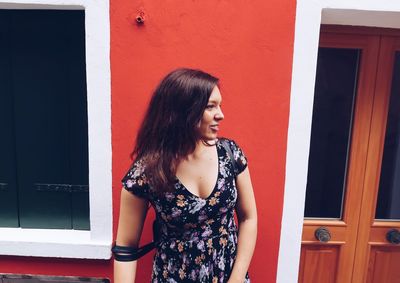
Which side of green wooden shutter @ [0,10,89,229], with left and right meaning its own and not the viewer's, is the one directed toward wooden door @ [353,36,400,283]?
left

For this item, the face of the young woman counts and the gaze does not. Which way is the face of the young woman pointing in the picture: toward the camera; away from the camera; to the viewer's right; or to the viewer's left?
to the viewer's right

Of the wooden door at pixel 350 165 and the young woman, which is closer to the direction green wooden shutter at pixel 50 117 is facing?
the young woman

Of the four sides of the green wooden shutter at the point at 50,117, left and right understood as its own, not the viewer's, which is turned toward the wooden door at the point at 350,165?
left

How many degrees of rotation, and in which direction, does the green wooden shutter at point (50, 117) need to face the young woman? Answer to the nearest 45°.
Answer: approximately 45° to its left

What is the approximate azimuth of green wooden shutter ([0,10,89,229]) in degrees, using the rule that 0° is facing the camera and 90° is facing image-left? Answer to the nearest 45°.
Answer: approximately 0°

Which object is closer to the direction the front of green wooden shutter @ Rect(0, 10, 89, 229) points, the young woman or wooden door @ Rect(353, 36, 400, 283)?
the young woman
